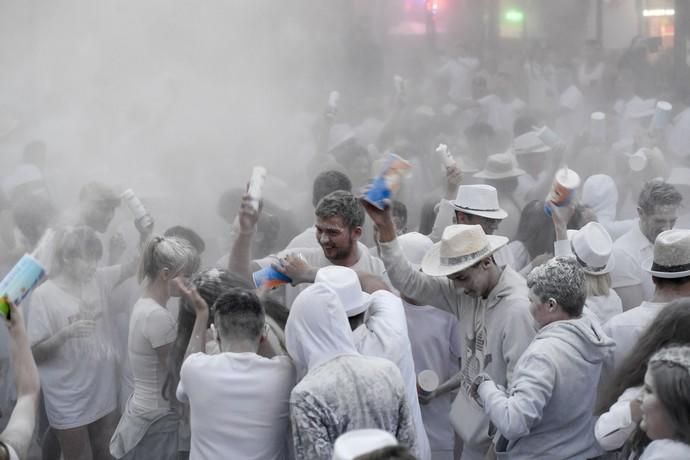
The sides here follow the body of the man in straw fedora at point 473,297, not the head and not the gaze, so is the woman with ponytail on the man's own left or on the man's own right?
on the man's own right

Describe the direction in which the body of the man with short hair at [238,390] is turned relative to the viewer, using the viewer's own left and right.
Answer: facing away from the viewer

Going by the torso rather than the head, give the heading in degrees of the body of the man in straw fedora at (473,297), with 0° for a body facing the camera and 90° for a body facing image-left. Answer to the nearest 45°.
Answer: approximately 45°

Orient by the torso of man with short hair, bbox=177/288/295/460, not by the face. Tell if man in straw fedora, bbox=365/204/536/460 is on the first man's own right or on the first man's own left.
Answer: on the first man's own right

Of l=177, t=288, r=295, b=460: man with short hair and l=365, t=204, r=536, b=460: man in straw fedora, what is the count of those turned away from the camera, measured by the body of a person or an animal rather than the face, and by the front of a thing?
1

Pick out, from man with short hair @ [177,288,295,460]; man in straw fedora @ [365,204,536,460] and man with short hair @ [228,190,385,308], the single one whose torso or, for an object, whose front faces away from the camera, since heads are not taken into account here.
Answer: man with short hair @ [177,288,295,460]

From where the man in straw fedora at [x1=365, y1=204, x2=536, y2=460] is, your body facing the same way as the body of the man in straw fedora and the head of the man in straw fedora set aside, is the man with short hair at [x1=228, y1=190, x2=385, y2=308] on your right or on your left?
on your right

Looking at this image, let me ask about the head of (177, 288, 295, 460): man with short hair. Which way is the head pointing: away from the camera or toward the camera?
away from the camera

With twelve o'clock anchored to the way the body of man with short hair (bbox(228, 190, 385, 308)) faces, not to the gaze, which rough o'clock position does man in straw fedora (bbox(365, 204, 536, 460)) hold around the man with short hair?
The man in straw fedora is roughly at 9 o'clock from the man with short hair.

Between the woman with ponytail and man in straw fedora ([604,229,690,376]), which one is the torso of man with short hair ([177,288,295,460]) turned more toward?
the woman with ponytail

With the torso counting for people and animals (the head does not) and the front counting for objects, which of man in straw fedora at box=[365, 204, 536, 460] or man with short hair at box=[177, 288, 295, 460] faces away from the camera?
the man with short hair
